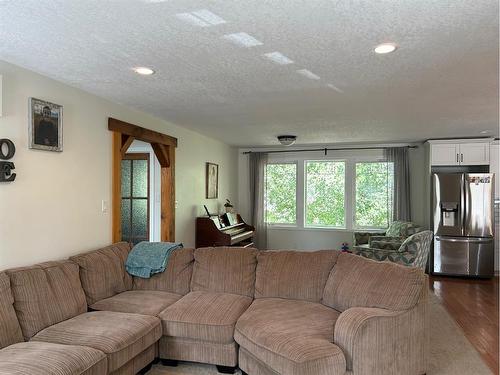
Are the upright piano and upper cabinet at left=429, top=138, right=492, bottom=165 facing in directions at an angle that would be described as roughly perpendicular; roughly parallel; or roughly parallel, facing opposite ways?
roughly perpendicular

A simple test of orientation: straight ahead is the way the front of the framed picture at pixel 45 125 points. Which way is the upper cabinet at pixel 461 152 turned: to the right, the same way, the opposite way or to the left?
to the right

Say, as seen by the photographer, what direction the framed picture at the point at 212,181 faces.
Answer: facing the viewer and to the right of the viewer

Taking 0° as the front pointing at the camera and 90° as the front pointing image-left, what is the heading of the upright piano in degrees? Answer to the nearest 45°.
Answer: approximately 315°

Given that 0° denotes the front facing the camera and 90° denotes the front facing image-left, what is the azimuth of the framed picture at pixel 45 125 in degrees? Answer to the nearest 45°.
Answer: approximately 315°

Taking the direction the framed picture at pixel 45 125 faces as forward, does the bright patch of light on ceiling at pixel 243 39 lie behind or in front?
in front

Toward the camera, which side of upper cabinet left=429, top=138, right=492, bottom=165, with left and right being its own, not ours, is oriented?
front

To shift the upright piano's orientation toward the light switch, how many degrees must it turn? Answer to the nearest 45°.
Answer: approximately 90° to its right

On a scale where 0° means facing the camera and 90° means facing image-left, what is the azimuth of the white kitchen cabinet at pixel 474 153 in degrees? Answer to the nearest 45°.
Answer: approximately 0°

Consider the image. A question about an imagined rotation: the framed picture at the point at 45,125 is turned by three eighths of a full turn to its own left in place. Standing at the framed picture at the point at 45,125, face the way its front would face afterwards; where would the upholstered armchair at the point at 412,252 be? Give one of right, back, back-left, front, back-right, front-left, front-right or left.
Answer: right

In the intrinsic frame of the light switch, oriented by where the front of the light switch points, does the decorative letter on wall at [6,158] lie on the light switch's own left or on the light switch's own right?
on the light switch's own right

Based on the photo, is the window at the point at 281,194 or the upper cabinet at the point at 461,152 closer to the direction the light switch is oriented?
the upper cabinet

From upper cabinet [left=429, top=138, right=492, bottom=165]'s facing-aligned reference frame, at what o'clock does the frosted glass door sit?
The frosted glass door is roughly at 2 o'clock from the upper cabinet.

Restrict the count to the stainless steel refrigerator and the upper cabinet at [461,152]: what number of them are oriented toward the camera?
2

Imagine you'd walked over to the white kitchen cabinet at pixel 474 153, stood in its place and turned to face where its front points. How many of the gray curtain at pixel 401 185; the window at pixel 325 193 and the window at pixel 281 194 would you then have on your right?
3
